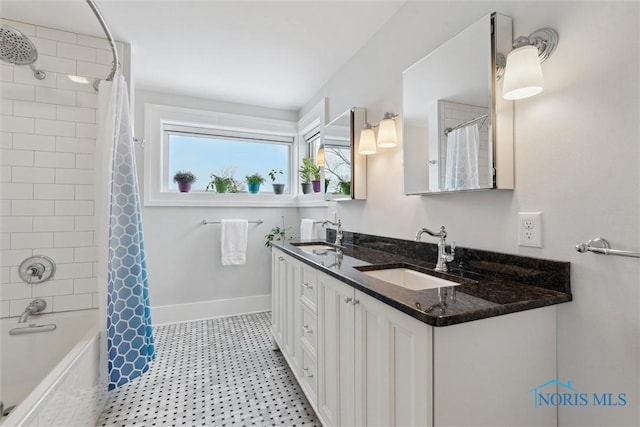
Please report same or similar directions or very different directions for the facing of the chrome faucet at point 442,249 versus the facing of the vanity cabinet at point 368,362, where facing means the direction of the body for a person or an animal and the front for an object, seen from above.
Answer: same or similar directions

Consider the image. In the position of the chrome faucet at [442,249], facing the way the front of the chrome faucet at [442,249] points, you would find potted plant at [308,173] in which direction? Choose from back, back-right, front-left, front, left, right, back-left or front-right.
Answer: right

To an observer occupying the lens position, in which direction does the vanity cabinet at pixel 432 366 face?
facing the viewer and to the left of the viewer

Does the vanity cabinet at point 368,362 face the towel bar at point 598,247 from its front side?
no

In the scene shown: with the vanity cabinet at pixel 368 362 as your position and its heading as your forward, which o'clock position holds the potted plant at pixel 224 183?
The potted plant is roughly at 3 o'clock from the vanity cabinet.

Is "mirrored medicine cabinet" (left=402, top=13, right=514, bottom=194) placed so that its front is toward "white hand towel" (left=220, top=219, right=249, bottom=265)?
no

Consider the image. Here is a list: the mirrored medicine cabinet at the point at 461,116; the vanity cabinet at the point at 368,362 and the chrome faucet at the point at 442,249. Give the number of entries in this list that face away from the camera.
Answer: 0

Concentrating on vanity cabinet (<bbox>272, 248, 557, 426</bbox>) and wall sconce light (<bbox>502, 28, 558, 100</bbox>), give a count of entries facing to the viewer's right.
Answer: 0

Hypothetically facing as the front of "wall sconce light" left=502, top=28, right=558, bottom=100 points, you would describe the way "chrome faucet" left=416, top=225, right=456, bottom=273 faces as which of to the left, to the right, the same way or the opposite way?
the same way

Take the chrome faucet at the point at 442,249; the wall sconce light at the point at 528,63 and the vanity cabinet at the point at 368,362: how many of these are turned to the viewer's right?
0

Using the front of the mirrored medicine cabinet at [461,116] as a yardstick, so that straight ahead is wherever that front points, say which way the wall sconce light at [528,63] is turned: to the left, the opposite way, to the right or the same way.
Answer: the same way

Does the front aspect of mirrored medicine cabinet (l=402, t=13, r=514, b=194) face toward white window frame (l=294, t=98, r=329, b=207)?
no

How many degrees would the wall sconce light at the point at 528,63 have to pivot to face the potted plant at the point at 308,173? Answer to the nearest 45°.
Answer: approximately 90° to its right

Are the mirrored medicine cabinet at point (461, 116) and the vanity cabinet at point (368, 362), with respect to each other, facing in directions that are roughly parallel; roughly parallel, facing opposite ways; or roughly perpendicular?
roughly parallel

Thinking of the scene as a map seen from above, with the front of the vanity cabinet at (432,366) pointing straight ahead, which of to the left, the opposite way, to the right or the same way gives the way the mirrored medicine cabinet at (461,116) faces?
the same way

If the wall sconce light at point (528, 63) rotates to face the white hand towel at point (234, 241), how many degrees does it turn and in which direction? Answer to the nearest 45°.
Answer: approximately 45° to its right

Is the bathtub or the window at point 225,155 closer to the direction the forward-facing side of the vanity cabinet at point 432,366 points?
the bathtub

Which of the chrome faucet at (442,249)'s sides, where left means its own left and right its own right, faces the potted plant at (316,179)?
right

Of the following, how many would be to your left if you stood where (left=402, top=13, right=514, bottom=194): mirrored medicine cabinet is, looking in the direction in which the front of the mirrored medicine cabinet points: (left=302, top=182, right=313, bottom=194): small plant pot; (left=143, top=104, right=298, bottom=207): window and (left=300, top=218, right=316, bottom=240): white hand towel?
0

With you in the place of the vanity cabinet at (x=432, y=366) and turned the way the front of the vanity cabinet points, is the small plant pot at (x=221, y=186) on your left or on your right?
on your right
